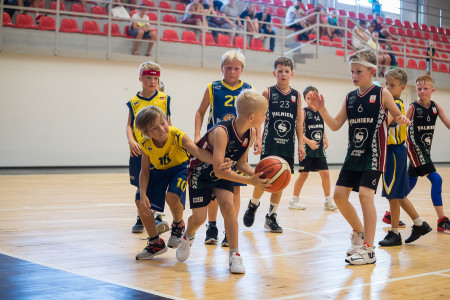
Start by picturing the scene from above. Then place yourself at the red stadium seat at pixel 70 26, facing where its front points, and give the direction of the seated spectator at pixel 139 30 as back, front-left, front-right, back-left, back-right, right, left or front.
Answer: left

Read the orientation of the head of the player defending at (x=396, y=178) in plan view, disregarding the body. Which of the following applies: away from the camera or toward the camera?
toward the camera

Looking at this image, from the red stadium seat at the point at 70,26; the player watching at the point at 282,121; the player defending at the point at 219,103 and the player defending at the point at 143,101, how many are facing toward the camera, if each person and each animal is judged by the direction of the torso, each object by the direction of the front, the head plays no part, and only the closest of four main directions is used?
4

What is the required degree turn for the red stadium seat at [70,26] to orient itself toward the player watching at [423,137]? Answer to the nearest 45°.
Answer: approximately 45° to its left

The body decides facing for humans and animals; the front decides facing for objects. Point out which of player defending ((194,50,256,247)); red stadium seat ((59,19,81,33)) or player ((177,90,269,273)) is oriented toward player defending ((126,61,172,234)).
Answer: the red stadium seat

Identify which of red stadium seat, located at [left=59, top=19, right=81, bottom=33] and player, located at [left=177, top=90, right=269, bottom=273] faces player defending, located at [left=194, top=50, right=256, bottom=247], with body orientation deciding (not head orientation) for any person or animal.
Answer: the red stadium seat

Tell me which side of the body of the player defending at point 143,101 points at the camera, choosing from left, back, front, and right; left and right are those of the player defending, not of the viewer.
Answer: front

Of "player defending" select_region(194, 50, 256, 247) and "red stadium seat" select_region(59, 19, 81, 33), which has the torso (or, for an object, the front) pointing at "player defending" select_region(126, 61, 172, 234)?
the red stadium seat

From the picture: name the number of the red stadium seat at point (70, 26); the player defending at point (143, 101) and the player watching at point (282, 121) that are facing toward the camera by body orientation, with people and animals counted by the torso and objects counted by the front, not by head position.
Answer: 3

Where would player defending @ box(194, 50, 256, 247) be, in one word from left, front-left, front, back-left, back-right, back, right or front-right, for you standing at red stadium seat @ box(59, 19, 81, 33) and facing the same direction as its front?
front

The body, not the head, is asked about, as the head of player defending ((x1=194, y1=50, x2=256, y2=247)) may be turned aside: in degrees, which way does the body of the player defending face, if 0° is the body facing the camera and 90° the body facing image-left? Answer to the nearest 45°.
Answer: approximately 0°
